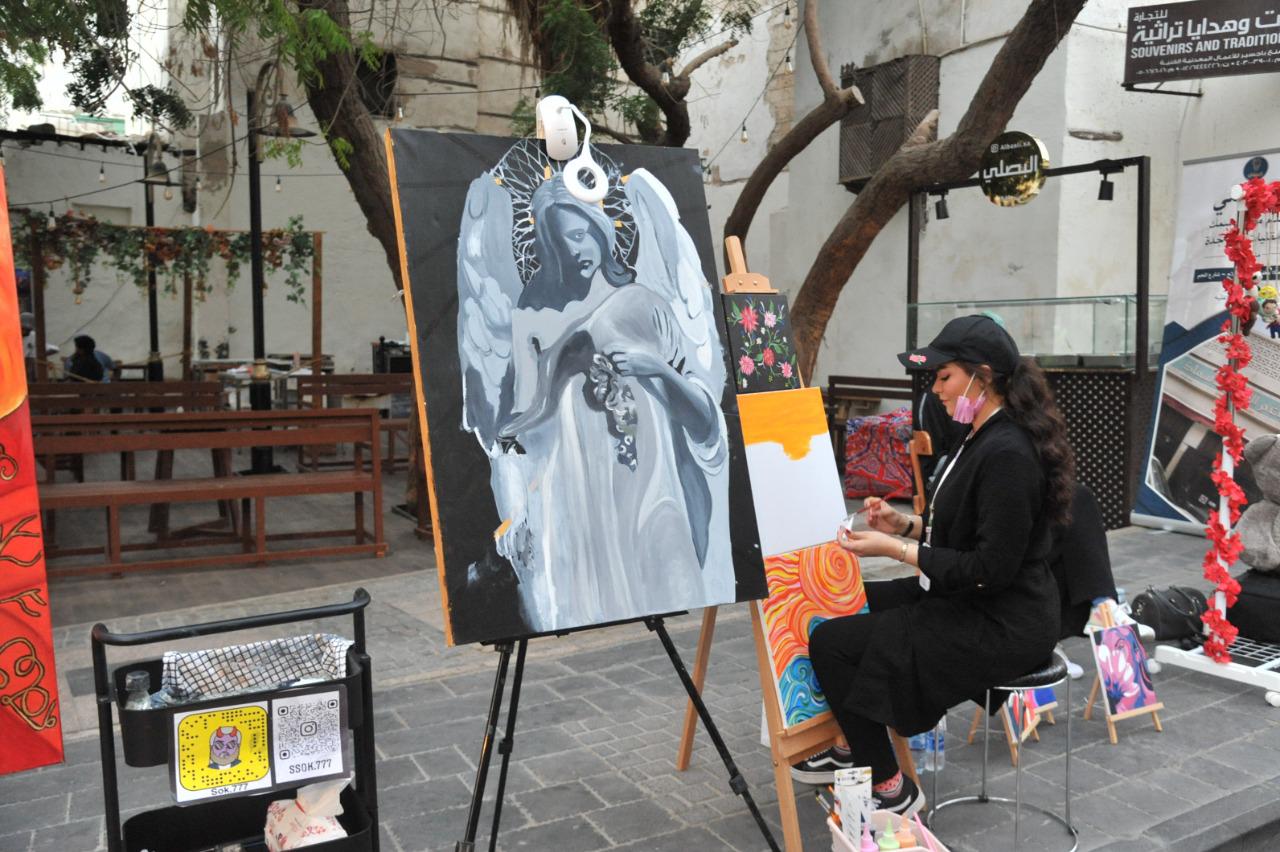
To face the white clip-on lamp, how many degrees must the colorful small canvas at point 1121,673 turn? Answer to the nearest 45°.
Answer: approximately 45° to its right

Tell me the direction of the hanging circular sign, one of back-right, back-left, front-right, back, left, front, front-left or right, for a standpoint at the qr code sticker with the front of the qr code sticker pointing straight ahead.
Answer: back-left

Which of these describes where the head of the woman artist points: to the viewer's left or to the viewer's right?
to the viewer's left

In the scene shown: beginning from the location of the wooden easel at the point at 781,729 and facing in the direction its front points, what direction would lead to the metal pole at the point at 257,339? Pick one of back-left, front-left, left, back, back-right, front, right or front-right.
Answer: back

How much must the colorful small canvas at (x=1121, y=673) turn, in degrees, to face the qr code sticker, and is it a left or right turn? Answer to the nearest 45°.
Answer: approximately 45° to its right

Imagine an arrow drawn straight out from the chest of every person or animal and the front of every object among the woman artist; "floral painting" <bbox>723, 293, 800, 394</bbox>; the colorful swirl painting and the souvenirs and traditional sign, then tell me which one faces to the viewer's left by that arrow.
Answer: the woman artist

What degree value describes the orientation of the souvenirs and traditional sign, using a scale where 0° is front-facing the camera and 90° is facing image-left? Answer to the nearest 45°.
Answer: approximately 0°

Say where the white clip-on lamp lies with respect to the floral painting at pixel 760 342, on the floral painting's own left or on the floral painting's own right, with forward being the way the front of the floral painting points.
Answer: on the floral painting's own right

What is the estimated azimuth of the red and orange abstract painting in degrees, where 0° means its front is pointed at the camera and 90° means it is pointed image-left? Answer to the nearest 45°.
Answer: approximately 0°
